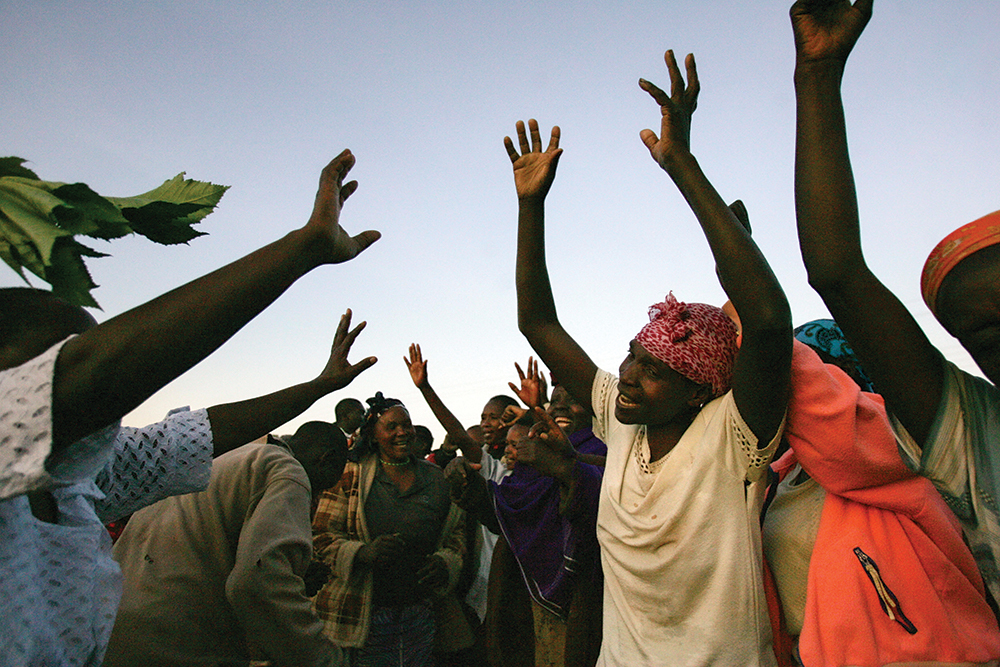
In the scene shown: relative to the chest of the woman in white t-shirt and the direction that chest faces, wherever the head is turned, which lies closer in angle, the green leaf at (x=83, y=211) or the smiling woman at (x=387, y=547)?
the green leaf

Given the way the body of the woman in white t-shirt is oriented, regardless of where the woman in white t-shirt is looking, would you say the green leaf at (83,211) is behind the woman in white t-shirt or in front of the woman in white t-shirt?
in front

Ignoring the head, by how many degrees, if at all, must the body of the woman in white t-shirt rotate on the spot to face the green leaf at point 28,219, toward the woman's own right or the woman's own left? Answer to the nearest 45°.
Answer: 0° — they already face it

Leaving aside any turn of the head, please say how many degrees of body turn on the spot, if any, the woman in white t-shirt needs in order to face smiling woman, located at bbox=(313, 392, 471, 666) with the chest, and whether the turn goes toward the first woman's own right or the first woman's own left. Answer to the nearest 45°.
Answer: approximately 90° to the first woman's own right

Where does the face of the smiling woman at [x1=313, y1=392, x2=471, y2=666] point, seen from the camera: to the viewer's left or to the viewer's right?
to the viewer's right

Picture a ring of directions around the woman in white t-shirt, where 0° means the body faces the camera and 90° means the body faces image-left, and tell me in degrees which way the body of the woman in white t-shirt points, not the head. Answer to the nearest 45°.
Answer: approximately 45°
